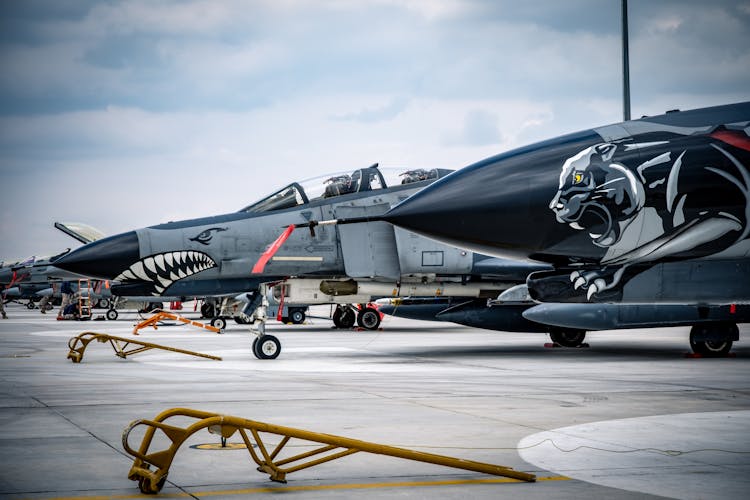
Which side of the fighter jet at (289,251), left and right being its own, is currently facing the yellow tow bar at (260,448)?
left

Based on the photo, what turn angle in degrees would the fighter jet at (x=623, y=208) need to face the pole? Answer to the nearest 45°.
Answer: approximately 90° to its right

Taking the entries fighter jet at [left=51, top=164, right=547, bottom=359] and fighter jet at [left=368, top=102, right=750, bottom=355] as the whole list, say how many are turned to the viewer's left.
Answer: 2

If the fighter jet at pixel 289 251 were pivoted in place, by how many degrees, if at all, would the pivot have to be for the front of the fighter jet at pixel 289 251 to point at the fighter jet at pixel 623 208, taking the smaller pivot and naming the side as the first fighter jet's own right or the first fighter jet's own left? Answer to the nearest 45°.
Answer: approximately 90° to the first fighter jet's own left

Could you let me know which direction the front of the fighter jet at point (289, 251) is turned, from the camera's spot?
facing to the left of the viewer

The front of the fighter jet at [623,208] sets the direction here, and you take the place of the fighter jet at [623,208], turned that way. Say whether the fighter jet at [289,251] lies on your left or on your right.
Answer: on your right

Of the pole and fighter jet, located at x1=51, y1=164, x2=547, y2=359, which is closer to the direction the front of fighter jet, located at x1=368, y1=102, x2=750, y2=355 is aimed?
the fighter jet

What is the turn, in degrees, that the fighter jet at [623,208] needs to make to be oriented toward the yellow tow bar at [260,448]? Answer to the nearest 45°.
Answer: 0° — it already faces it

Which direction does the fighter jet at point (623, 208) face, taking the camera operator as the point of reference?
facing to the left of the viewer
